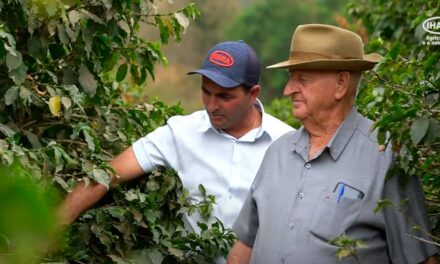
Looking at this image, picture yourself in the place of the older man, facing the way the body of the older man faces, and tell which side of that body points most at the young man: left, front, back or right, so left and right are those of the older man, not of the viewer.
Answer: right

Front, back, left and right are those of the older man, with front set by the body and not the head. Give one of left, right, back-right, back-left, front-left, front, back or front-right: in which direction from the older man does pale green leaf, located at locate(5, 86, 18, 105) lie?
front-right

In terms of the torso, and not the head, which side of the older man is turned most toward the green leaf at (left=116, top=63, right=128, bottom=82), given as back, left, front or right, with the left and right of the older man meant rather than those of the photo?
right

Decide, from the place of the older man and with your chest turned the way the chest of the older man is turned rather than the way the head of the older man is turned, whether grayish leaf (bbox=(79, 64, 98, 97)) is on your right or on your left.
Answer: on your right

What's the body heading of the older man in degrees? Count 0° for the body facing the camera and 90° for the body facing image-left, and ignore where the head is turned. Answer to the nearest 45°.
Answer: approximately 45°

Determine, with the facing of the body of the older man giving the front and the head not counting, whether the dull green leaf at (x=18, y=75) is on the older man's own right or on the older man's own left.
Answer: on the older man's own right
